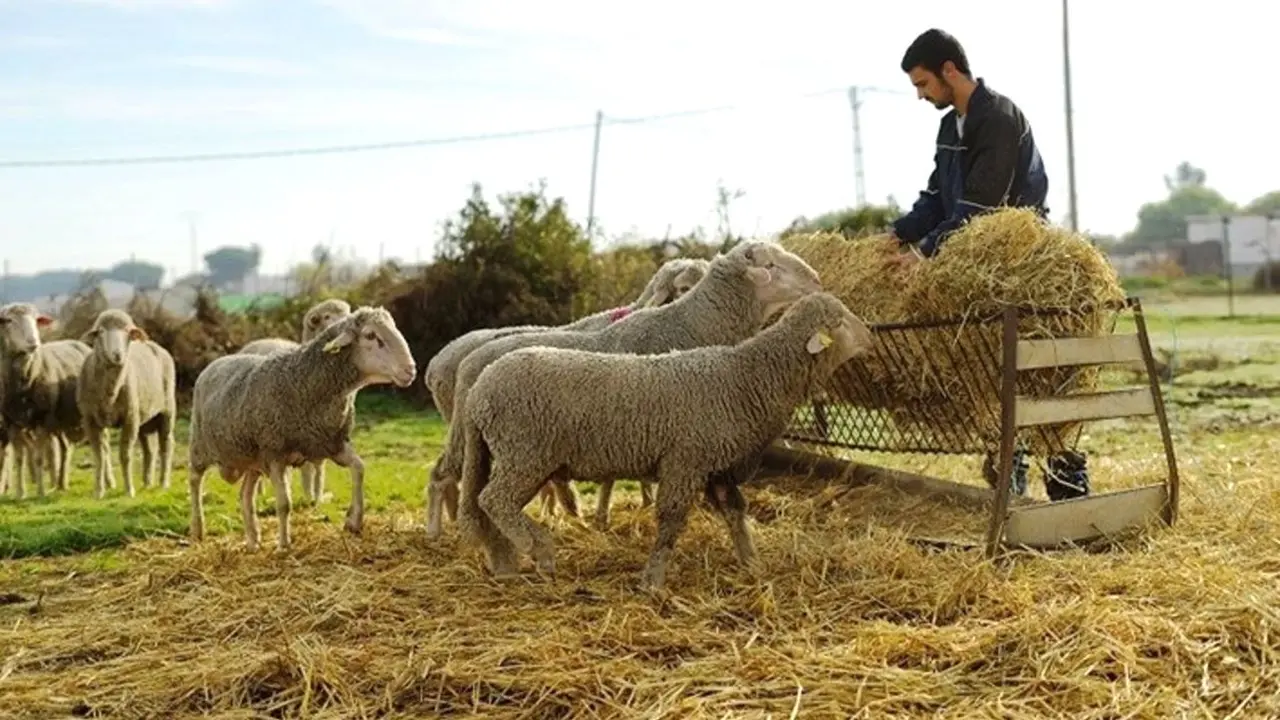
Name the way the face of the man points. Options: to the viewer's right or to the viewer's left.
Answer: to the viewer's left

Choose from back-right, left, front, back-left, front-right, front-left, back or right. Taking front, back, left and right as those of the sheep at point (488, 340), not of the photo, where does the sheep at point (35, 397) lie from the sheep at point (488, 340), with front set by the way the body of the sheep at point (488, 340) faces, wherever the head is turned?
back-left

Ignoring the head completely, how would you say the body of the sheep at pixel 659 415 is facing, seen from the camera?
to the viewer's right

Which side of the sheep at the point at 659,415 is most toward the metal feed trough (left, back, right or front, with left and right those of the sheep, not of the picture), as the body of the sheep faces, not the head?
front

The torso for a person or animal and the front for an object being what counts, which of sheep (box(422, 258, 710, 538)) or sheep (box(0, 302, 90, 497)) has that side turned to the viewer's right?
sheep (box(422, 258, 710, 538))

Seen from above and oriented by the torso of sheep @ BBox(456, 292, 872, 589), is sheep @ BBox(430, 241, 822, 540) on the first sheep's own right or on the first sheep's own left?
on the first sheep's own left

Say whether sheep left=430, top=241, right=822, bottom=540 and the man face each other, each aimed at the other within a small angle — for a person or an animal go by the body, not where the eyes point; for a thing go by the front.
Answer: yes

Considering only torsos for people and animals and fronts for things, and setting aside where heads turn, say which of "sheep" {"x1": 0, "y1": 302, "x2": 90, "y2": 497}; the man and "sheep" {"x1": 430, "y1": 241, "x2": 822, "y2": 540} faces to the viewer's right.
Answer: "sheep" {"x1": 430, "y1": 241, "x2": 822, "y2": 540}

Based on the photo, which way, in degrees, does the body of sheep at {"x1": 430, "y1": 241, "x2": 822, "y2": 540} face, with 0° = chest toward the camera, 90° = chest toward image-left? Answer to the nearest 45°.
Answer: approximately 270°

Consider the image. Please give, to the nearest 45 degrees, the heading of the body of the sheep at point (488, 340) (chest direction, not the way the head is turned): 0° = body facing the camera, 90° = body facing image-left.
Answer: approximately 270°

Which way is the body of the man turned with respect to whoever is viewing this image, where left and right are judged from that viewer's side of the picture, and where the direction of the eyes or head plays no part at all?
facing to the left of the viewer

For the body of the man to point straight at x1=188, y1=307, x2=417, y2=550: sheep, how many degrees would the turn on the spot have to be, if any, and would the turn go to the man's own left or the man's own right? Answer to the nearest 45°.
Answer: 0° — they already face it

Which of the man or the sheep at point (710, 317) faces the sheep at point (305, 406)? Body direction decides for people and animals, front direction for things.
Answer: the man
